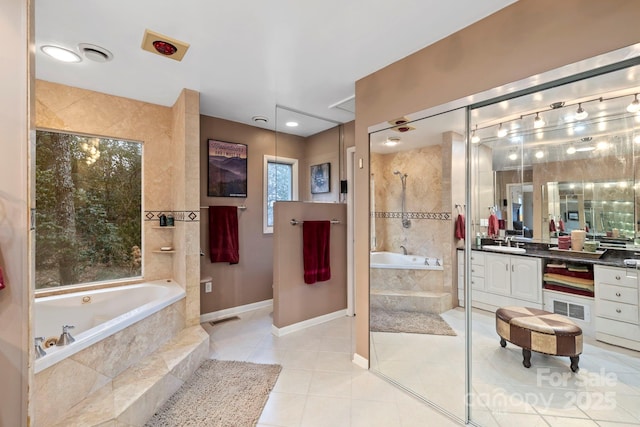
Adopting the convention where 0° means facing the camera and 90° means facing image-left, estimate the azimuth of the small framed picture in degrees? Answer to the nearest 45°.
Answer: approximately 45°

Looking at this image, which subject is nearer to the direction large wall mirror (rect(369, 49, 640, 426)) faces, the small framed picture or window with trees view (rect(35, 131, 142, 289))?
the window with trees view

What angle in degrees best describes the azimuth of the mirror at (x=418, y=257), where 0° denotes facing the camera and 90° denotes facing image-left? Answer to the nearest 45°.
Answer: approximately 45°

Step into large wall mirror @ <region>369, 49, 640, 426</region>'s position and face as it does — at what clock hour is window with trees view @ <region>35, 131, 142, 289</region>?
The window with trees view is roughly at 1 o'clock from the large wall mirror.
